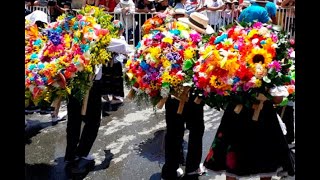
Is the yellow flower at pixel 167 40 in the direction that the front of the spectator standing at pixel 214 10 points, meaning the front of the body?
yes

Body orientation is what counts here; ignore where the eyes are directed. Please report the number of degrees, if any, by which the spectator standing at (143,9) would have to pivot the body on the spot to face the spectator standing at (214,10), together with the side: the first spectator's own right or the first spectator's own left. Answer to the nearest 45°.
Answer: approximately 90° to the first spectator's own left

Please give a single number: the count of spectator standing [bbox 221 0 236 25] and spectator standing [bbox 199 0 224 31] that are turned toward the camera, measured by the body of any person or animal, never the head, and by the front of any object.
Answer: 2

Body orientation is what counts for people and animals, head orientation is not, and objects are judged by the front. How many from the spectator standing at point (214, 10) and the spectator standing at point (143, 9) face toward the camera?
2

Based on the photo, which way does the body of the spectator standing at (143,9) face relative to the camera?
toward the camera

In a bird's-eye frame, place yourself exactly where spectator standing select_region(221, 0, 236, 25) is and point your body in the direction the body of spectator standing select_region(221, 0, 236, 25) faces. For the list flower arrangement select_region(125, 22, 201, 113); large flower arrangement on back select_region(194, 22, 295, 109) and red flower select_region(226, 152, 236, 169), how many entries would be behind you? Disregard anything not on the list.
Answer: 0

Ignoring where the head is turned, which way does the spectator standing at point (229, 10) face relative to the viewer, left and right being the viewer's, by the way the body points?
facing the viewer

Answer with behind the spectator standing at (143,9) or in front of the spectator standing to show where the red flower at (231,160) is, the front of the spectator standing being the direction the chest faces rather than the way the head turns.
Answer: in front

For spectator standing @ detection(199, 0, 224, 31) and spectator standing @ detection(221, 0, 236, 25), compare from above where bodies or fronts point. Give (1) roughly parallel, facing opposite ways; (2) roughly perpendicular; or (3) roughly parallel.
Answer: roughly parallel

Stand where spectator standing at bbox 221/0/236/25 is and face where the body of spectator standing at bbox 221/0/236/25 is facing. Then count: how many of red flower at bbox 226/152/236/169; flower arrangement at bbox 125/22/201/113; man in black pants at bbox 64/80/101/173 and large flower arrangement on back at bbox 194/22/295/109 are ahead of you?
4

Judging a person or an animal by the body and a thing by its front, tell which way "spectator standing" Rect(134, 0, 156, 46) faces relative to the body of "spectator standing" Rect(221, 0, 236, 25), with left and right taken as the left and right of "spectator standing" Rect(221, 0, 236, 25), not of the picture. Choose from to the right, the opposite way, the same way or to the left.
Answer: the same way

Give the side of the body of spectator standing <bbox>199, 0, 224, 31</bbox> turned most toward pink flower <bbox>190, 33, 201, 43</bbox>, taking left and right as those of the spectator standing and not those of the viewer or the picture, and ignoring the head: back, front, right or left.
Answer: front

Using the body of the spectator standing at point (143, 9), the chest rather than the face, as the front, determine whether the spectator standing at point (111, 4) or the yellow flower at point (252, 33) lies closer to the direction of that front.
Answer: the yellow flower

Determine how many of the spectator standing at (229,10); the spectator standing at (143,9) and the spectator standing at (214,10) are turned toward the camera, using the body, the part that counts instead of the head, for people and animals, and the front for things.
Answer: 3

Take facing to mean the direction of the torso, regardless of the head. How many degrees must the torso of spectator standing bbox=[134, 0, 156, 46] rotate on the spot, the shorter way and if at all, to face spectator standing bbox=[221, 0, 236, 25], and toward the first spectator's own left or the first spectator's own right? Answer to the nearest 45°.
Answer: approximately 90° to the first spectator's own left

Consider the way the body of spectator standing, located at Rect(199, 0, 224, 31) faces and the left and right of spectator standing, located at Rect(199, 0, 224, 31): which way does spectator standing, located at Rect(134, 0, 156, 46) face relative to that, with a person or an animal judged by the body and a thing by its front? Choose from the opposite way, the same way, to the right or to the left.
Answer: the same way
